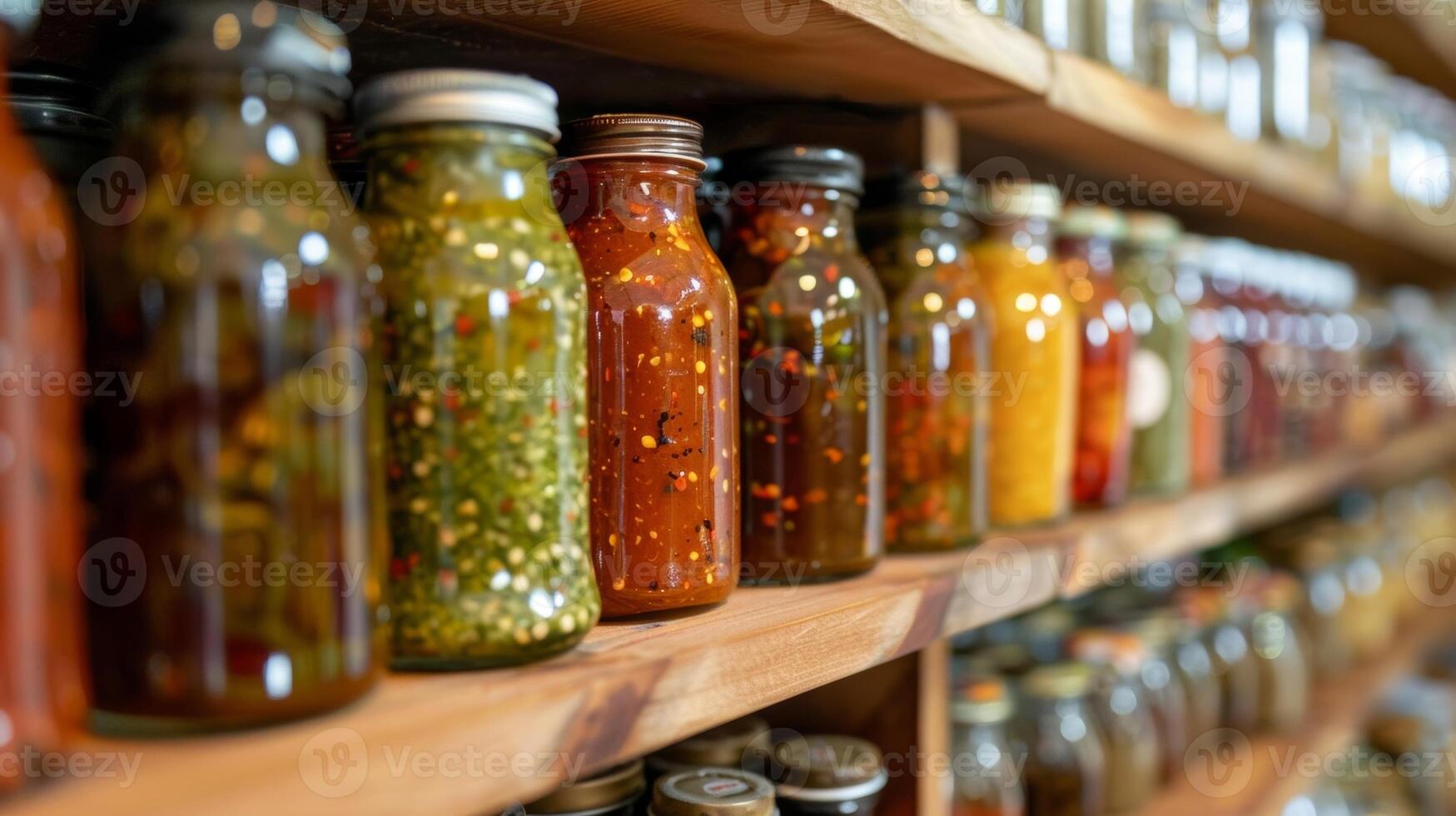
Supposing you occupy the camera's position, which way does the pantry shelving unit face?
facing the viewer and to the right of the viewer
